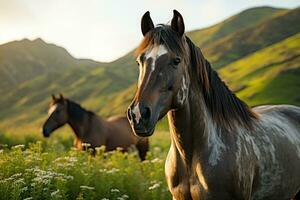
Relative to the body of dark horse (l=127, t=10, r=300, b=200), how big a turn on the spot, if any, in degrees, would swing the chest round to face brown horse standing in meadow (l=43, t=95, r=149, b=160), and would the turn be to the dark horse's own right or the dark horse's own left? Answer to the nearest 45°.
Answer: approximately 90° to the dark horse's own right

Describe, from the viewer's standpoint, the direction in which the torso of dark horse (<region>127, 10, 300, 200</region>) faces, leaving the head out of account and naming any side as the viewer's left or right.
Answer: facing the viewer and to the left of the viewer

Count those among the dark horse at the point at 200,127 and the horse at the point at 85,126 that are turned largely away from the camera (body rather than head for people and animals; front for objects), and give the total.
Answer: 0

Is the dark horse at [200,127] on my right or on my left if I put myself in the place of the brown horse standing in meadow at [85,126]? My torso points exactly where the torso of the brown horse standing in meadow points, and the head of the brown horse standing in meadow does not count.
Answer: on my left

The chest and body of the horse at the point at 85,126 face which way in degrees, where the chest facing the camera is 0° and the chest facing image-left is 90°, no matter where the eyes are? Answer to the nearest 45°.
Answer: approximately 90°
